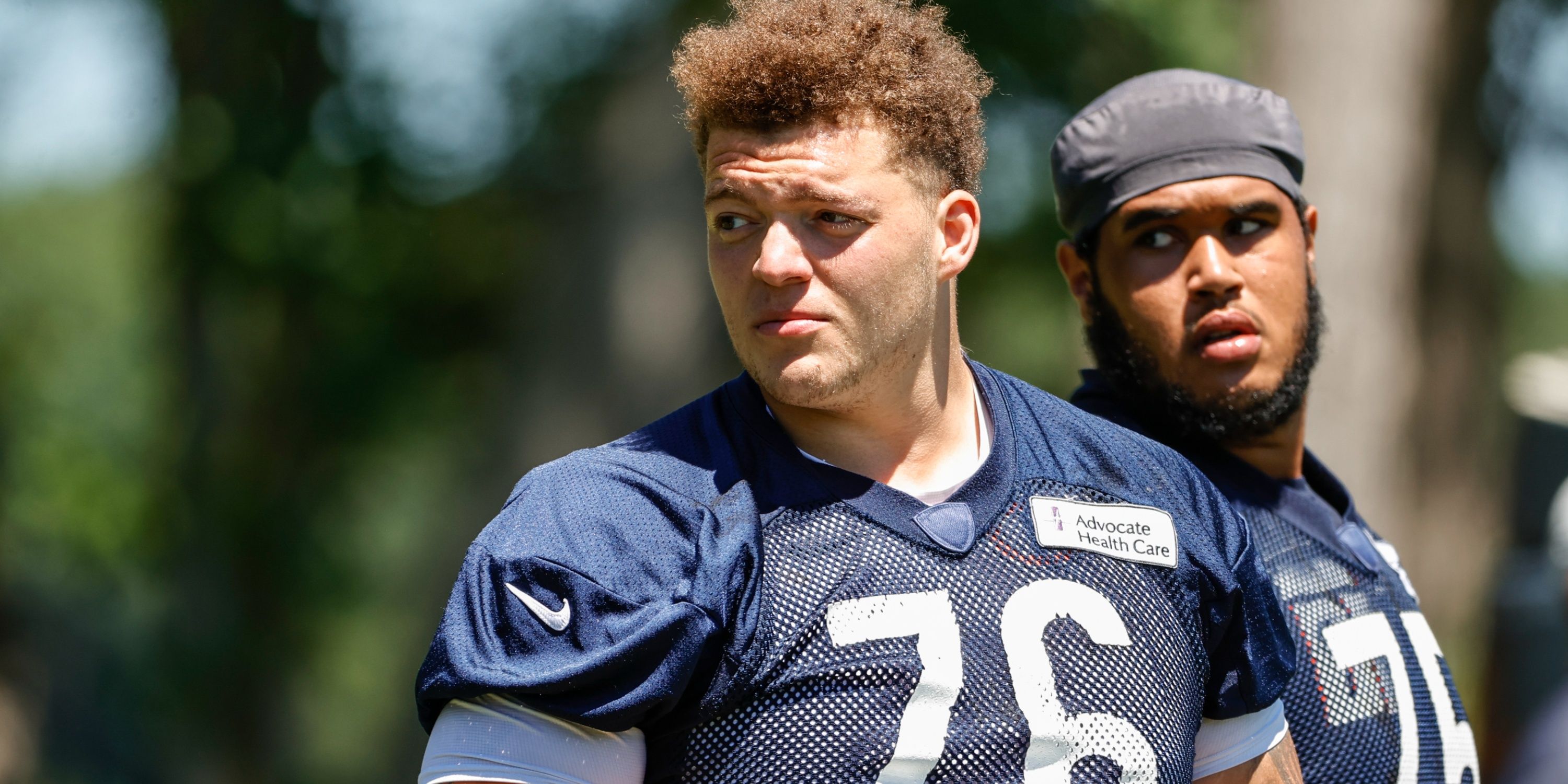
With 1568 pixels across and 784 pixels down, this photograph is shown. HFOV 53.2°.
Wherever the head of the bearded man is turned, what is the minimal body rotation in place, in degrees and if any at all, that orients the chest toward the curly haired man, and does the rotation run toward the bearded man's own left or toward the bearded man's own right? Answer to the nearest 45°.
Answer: approximately 90° to the bearded man's own right

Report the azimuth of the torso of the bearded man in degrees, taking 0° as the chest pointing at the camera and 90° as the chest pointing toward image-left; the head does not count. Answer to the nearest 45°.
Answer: approximately 315°

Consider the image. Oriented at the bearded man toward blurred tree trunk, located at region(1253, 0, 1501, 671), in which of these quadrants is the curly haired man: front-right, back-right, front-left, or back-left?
back-left

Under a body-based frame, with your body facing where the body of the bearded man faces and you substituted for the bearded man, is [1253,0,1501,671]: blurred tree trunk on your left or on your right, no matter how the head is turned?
on your left

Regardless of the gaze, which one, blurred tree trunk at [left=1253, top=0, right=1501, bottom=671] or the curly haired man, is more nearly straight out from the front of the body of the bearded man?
the curly haired man

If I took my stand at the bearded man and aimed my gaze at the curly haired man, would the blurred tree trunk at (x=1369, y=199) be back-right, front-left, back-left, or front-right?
back-right
